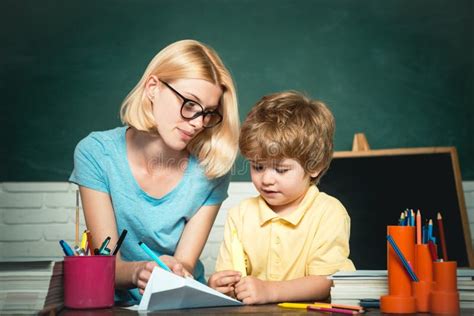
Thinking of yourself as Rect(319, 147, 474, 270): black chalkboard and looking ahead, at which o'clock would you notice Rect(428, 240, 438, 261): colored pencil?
The colored pencil is roughly at 12 o'clock from the black chalkboard.

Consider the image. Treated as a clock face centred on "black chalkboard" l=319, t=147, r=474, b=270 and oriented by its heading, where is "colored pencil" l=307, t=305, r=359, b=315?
The colored pencil is roughly at 12 o'clock from the black chalkboard.

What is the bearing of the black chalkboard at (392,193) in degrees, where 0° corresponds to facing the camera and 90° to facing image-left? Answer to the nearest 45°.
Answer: approximately 0°

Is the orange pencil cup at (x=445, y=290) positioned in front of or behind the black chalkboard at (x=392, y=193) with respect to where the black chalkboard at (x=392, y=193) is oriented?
in front

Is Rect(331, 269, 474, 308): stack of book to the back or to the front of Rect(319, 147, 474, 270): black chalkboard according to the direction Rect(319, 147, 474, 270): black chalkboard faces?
to the front

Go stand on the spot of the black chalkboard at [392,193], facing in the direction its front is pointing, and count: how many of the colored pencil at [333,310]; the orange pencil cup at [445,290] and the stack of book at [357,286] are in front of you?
3

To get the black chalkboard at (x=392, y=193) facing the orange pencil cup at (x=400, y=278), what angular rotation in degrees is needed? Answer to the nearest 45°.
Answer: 0° — it already faces it

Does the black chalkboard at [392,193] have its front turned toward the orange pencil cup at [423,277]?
yes

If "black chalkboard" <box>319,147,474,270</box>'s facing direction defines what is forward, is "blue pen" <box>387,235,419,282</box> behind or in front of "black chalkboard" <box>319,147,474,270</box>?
in front

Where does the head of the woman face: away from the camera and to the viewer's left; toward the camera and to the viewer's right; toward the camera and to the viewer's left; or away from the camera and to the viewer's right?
toward the camera and to the viewer's right

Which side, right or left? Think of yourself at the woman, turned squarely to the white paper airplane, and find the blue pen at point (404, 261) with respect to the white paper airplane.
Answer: left
